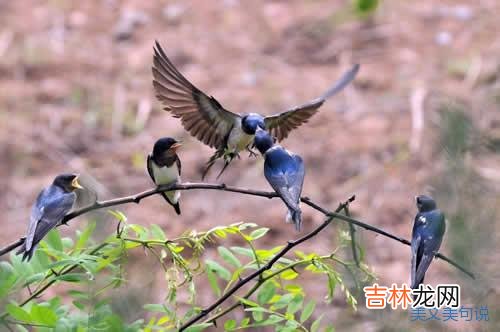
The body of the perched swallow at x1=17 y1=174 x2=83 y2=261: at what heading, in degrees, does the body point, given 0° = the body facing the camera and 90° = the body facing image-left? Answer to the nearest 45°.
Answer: approximately 225°

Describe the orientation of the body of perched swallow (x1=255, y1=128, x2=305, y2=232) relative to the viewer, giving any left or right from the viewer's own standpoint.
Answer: facing away from the viewer and to the left of the viewer

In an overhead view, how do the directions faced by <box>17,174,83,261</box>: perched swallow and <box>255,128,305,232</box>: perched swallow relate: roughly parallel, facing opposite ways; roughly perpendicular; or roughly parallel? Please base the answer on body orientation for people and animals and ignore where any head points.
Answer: roughly perpendicular

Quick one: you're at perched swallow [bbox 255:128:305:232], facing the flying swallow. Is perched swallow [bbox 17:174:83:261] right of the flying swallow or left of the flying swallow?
left

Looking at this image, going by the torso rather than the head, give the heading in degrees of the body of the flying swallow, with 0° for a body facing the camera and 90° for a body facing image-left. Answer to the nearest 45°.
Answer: approximately 315°

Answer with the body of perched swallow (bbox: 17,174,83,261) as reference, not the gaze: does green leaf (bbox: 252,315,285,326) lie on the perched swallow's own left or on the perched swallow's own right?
on the perched swallow's own right
